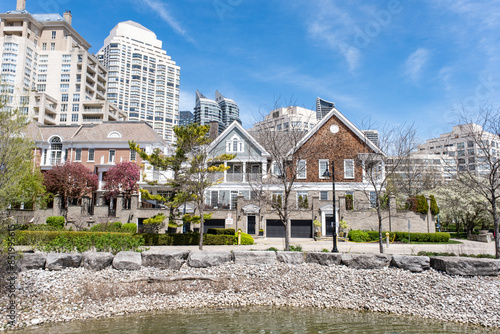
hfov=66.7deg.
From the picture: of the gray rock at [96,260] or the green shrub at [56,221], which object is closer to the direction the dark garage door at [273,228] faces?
the gray rock

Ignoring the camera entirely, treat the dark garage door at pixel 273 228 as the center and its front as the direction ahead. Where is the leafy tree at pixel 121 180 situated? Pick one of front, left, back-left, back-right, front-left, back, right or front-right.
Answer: right

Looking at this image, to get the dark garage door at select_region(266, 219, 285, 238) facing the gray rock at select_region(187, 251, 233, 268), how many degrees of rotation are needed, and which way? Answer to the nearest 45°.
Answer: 0° — it already faces it

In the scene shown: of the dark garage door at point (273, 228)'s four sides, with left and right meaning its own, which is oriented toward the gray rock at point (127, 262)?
front

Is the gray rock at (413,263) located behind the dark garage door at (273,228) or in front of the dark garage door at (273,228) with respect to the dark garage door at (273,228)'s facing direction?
in front

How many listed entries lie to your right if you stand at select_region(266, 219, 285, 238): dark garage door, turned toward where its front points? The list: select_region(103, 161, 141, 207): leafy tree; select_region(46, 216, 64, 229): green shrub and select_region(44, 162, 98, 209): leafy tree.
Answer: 3

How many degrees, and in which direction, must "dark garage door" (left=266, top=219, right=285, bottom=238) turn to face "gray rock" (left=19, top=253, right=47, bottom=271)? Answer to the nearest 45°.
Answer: approximately 45° to its right

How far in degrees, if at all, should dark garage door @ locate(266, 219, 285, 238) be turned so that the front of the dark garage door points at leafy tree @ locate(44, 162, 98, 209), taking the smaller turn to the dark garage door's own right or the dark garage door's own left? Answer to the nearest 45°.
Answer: approximately 90° to the dark garage door's own right

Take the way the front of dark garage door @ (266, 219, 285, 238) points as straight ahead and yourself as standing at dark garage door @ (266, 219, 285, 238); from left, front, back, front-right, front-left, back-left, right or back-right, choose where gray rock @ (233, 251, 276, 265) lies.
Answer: front

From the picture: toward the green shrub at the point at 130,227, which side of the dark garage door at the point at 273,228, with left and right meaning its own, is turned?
right

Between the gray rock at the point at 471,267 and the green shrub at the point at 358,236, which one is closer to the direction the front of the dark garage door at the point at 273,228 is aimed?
the gray rock

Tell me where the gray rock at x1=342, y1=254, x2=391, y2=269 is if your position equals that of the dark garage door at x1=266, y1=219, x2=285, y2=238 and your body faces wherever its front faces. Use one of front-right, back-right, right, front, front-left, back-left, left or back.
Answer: front

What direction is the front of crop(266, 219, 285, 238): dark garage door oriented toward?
toward the camera

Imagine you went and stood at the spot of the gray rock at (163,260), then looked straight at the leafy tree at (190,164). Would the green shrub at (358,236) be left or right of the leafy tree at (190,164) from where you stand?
right

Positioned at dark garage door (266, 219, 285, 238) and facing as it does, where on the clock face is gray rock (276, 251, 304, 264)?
The gray rock is roughly at 12 o'clock from the dark garage door.

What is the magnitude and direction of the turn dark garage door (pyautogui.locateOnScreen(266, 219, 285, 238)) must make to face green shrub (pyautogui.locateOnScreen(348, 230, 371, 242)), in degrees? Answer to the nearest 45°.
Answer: approximately 45° to its left

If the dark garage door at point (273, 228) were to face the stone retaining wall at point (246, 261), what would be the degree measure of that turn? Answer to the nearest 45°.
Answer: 0° — it already faces it

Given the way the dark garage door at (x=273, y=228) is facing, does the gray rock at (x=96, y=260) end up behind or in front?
in front

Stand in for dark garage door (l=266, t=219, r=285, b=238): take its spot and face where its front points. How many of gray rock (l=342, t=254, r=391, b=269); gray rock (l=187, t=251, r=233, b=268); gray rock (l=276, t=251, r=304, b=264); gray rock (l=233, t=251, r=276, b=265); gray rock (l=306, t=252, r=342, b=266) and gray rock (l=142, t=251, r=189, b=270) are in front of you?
6
